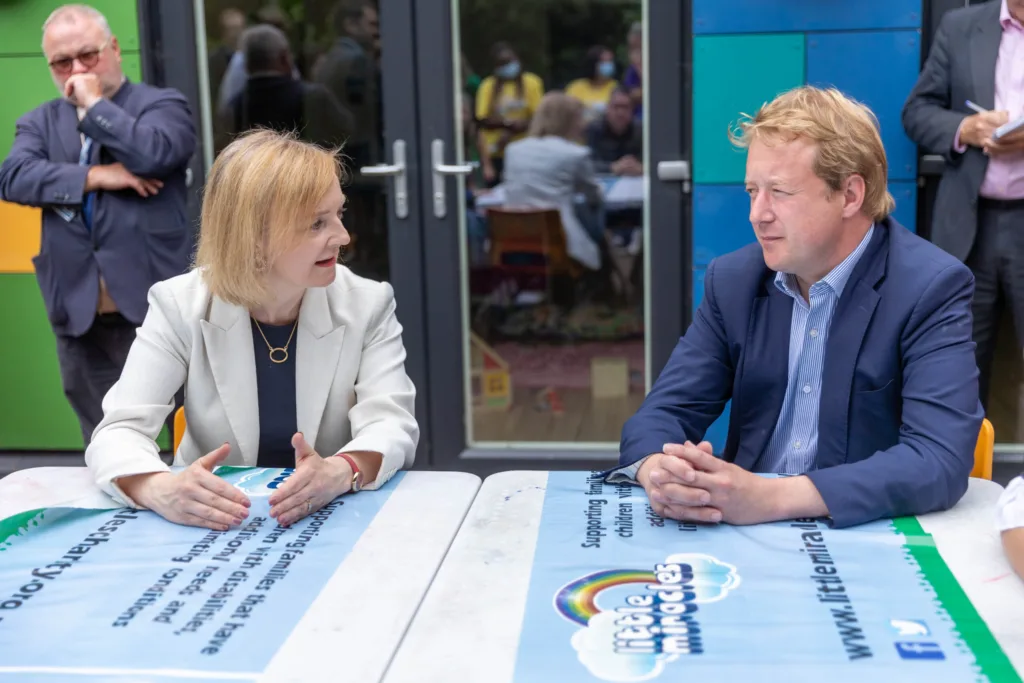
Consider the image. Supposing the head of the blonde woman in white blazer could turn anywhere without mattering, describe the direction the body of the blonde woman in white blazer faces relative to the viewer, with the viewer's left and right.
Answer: facing the viewer

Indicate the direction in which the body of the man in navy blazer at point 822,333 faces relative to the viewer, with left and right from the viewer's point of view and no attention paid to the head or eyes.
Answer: facing the viewer and to the left of the viewer

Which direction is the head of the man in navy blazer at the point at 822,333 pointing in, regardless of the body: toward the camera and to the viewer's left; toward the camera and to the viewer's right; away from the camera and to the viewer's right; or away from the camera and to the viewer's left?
toward the camera and to the viewer's left

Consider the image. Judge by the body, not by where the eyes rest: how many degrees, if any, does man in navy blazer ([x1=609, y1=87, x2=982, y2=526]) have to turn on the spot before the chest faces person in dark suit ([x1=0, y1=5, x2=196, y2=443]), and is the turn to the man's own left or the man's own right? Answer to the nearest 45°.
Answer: approximately 90° to the man's own right

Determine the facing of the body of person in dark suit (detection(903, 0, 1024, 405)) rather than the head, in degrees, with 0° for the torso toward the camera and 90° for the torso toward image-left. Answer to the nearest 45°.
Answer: approximately 0°

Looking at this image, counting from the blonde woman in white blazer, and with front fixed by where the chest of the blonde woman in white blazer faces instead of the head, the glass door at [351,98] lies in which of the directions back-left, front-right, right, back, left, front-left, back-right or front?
back

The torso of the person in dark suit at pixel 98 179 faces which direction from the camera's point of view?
toward the camera

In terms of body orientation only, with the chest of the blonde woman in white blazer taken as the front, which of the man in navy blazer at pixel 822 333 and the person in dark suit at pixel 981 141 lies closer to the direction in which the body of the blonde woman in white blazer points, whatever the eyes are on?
the man in navy blazer
